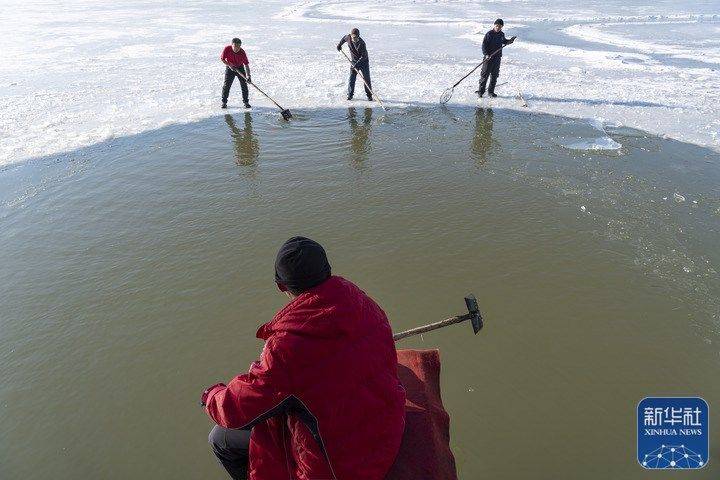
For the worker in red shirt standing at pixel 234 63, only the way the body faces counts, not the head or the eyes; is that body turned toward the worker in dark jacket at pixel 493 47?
no

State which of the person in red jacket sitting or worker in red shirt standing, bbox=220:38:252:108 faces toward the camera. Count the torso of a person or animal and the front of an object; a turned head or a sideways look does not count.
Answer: the worker in red shirt standing

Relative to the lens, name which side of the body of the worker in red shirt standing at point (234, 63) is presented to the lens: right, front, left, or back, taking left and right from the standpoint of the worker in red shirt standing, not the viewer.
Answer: front

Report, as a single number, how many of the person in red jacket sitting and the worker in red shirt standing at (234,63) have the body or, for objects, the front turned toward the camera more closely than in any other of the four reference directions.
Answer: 1

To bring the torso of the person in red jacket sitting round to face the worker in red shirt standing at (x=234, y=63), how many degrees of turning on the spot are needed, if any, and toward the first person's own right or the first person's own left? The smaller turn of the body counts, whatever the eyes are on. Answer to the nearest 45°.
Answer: approximately 45° to the first person's own right

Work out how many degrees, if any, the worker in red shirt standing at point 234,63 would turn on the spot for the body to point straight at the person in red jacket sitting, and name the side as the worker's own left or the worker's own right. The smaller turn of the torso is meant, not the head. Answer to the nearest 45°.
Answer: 0° — they already face them

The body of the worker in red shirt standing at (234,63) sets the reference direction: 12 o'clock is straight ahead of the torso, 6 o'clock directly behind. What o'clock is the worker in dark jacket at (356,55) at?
The worker in dark jacket is roughly at 9 o'clock from the worker in red shirt standing.

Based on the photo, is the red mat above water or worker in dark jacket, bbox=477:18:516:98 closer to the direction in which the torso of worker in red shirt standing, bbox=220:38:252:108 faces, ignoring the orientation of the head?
the red mat above water

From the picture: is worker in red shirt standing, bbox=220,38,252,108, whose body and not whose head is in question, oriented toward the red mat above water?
yes

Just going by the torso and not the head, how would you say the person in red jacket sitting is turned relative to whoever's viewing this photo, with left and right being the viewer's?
facing away from the viewer and to the left of the viewer

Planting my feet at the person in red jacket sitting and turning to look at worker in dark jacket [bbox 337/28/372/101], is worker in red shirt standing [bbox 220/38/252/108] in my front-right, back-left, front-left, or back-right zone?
front-left
